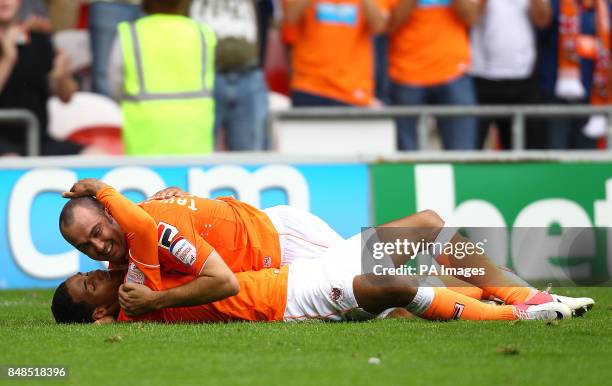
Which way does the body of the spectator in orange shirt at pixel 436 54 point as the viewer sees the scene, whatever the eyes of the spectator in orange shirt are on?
toward the camera

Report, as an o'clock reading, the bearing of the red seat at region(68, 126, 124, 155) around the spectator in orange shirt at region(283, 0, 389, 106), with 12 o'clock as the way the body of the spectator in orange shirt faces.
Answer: The red seat is roughly at 3 o'clock from the spectator in orange shirt.

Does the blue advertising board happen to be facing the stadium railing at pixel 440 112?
no

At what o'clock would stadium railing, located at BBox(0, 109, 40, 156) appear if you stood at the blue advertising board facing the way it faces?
The stadium railing is roughly at 4 o'clock from the blue advertising board.

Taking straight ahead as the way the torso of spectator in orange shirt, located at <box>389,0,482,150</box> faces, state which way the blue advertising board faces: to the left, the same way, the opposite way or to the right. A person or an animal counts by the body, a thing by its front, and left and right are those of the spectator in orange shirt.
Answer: the same way

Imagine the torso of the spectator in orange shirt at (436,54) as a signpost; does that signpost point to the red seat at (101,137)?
no

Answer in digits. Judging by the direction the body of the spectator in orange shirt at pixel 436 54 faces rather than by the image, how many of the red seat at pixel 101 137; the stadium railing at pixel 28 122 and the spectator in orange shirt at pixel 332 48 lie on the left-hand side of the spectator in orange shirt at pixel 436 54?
0

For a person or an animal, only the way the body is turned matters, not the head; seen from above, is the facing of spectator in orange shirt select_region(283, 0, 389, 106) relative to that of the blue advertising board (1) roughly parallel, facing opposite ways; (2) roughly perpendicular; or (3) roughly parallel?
roughly parallel

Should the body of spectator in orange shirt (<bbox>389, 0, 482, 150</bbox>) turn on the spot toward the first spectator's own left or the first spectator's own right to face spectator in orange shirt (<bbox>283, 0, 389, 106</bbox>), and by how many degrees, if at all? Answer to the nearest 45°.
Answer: approximately 90° to the first spectator's own right

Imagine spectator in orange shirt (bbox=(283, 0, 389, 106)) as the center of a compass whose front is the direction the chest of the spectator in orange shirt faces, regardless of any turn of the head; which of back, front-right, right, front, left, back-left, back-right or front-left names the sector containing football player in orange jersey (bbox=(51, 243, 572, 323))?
front

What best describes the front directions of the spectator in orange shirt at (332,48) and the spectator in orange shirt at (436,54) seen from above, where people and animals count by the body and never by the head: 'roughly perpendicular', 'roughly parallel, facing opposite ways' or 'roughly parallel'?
roughly parallel

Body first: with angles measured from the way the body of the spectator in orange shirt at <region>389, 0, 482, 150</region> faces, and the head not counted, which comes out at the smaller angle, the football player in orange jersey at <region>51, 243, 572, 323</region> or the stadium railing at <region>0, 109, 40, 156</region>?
the football player in orange jersey

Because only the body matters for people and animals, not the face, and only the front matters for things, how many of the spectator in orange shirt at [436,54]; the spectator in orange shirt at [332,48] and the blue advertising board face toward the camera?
3

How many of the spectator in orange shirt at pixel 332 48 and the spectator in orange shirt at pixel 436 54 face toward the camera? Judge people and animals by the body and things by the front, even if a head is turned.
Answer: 2
